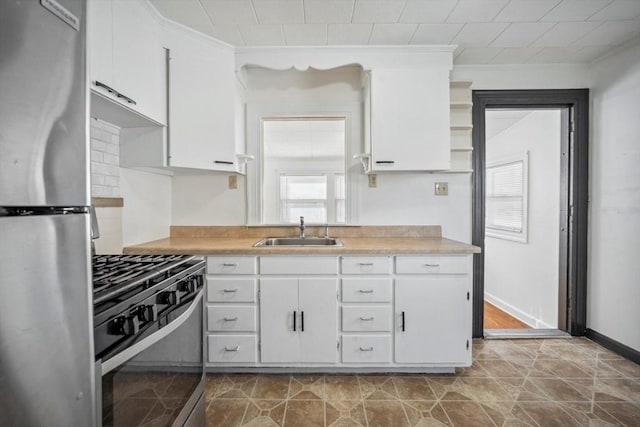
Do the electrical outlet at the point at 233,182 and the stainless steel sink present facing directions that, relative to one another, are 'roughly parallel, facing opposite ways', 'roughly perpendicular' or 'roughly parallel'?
roughly parallel

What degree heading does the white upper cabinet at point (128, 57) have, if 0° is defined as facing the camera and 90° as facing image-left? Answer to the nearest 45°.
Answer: approximately 315°

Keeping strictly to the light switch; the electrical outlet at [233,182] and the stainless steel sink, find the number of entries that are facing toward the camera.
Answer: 3

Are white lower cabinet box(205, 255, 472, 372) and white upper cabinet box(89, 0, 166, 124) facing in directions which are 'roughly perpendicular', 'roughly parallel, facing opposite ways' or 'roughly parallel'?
roughly perpendicular

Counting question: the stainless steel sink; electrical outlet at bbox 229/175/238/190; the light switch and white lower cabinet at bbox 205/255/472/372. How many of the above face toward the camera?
4

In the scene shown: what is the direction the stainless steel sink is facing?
toward the camera

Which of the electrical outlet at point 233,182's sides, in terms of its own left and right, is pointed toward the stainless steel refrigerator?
front

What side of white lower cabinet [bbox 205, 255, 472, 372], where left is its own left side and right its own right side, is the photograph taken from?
front

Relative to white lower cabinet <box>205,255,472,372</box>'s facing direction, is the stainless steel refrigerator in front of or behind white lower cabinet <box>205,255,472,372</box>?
in front

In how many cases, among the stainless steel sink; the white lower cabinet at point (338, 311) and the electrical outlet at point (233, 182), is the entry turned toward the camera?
3

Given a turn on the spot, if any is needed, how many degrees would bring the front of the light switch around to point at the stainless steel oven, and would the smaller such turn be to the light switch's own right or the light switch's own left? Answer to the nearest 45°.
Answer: approximately 45° to the light switch's own right

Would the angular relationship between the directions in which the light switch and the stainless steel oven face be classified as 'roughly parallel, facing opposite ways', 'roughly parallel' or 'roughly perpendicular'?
roughly perpendicular

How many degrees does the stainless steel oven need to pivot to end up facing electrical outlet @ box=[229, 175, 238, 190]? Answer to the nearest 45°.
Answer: approximately 90° to its left

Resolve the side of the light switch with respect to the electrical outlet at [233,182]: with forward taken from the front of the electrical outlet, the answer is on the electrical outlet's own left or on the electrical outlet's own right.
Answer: on the electrical outlet's own left

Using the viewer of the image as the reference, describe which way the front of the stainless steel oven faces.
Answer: facing the viewer and to the right of the viewer

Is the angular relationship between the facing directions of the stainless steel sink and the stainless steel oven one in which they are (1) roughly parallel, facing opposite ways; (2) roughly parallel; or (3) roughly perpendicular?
roughly perpendicular
